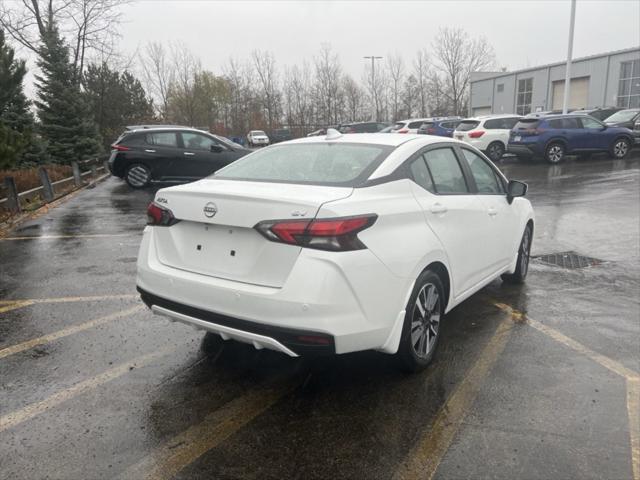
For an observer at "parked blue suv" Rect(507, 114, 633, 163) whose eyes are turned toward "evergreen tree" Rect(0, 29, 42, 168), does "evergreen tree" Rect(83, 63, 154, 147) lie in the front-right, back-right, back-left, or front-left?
front-right

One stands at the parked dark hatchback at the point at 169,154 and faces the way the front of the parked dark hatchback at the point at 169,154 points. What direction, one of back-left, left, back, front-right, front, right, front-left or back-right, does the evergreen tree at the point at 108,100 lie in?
left

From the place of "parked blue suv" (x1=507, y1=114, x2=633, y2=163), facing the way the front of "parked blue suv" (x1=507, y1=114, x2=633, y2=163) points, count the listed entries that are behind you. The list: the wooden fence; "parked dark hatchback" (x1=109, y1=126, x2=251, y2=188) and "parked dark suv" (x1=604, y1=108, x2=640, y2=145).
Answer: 2

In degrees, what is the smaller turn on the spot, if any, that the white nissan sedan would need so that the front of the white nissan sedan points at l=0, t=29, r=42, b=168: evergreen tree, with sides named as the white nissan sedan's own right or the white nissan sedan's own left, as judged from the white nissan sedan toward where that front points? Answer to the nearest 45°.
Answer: approximately 90° to the white nissan sedan's own left

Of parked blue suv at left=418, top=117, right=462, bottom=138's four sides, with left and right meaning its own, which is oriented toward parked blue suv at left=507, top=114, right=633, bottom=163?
right

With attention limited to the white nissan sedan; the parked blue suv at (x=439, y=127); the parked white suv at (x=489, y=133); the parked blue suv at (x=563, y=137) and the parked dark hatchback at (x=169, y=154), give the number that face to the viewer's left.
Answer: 0

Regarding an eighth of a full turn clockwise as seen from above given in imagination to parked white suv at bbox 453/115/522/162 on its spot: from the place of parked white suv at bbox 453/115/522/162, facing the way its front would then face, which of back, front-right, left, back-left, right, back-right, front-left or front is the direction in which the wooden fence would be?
back-right

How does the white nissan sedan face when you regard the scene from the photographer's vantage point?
facing away from the viewer and to the right of the viewer

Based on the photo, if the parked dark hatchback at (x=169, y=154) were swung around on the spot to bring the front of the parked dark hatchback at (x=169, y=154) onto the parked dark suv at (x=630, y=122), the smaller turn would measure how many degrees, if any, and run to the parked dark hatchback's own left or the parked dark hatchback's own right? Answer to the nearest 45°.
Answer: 0° — it already faces it

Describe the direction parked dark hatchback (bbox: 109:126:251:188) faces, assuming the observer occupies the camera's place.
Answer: facing to the right of the viewer

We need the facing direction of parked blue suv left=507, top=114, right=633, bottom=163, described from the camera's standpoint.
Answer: facing away from the viewer and to the right of the viewer

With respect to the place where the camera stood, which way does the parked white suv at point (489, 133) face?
facing away from the viewer and to the right of the viewer

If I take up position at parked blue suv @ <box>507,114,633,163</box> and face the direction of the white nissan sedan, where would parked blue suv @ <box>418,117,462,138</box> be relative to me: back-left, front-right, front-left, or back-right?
back-right

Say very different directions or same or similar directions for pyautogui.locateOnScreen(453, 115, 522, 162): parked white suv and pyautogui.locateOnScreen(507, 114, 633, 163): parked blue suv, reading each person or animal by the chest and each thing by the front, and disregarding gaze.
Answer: same or similar directions
